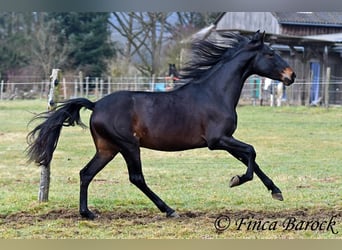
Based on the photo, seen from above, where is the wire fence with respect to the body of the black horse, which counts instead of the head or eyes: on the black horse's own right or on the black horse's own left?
on the black horse's own left

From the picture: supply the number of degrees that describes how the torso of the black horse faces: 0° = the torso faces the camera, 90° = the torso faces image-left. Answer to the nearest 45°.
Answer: approximately 270°

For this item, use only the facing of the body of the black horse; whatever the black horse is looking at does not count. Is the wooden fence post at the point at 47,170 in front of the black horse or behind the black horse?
behind

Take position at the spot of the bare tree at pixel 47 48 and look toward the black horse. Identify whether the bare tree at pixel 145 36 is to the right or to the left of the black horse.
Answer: left

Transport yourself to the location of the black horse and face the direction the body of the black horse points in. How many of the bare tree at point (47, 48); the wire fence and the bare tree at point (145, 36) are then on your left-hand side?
3

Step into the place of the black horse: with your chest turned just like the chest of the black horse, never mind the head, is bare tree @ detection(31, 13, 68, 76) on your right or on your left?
on your left

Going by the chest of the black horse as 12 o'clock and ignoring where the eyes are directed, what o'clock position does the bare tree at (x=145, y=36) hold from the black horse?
The bare tree is roughly at 9 o'clock from the black horse.
